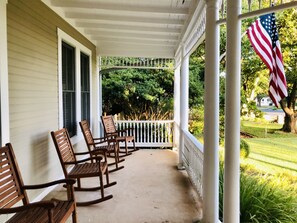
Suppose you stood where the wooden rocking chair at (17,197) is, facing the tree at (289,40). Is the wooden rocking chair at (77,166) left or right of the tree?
left

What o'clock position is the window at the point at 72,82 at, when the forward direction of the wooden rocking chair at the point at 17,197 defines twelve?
The window is roughly at 8 o'clock from the wooden rocking chair.

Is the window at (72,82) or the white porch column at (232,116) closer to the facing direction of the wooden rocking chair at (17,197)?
the white porch column

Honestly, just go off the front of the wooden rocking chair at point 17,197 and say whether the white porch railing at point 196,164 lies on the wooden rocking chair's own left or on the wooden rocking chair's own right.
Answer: on the wooden rocking chair's own left

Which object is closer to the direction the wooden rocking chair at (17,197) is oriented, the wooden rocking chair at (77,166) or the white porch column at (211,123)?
the white porch column

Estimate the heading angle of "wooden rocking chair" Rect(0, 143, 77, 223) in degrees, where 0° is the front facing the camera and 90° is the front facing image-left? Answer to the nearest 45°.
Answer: approximately 315°

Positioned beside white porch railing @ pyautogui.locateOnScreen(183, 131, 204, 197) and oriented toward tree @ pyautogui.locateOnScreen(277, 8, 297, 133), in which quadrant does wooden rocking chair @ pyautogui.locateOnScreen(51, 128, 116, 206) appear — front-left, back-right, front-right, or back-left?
back-left

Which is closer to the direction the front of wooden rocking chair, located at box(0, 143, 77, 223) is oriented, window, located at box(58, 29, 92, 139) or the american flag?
the american flag

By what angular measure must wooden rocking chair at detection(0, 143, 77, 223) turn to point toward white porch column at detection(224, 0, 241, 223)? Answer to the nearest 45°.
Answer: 0° — it already faces it

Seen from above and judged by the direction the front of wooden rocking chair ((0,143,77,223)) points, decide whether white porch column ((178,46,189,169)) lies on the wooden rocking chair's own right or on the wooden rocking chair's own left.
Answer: on the wooden rocking chair's own left
